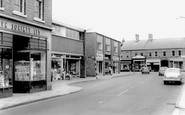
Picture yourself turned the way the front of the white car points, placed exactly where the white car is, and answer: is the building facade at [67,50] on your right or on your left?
on your right

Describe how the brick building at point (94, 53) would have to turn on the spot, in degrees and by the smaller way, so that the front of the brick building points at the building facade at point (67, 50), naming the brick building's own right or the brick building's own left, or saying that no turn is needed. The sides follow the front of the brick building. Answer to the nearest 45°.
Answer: approximately 45° to the brick building's own right

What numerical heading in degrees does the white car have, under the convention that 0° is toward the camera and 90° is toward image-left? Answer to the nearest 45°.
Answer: approximately 0°

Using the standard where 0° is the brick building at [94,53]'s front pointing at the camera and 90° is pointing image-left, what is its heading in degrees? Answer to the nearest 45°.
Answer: approximately 315°

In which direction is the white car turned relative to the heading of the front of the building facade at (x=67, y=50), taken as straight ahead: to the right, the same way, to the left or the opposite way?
to the right

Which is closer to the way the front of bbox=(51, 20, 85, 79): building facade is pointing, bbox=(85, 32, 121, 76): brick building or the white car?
the white car

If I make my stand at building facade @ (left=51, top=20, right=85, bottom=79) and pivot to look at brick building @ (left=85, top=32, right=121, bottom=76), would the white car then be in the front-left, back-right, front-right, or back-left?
back-right

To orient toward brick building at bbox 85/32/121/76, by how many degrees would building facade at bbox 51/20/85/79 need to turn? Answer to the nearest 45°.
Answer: approximately 90° to its left

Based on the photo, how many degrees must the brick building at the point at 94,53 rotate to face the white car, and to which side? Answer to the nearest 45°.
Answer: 0° — it already faces it

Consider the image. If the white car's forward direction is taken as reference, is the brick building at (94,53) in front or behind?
behind

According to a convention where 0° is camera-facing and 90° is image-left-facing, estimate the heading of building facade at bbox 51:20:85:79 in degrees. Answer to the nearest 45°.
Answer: approximately 315°
